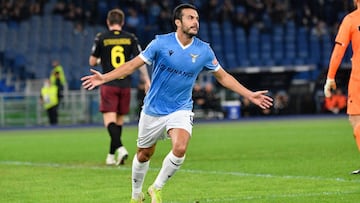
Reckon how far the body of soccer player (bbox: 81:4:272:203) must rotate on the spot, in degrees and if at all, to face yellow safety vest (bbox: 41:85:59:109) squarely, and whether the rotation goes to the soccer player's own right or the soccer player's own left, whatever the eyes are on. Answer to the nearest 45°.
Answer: approximately 180°

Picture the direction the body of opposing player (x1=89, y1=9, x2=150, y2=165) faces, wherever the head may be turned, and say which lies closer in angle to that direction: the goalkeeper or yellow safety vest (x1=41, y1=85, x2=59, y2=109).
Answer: the yellow safety vest

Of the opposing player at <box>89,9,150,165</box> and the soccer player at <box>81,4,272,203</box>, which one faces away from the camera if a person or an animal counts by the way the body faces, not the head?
the opposing player

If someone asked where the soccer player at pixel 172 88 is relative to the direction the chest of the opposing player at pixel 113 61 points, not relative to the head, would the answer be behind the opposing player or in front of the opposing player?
behind

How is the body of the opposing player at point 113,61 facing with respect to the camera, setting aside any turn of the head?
away from the camera

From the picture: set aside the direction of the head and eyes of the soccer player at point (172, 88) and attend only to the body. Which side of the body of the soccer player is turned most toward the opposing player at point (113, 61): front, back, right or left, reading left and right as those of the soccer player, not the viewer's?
back

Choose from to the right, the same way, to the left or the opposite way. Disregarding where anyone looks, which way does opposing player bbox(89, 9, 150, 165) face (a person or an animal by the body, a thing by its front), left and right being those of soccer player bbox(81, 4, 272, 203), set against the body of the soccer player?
the opposite way

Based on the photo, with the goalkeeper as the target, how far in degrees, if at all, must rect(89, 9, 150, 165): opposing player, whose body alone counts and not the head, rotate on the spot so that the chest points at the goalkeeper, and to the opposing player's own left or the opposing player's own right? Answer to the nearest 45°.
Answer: approximately 135° to the opposing player's own right

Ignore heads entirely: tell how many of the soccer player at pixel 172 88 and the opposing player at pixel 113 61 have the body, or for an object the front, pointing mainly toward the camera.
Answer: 1
